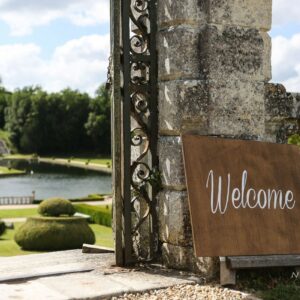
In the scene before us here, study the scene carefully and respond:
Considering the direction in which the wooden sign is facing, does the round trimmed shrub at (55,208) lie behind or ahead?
behind

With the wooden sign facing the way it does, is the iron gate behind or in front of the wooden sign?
behind

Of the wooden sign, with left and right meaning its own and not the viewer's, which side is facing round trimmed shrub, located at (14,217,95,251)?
back

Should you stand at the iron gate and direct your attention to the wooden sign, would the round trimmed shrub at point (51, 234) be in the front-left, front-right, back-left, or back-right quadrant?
back-left

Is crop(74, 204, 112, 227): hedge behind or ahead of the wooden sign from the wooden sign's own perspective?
behind
